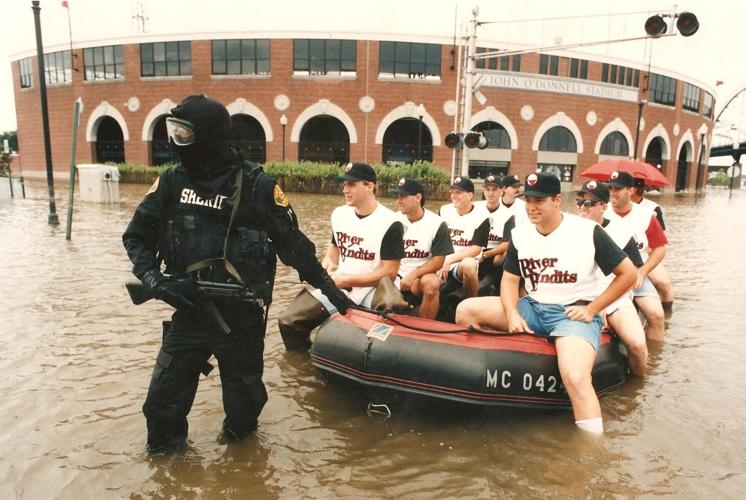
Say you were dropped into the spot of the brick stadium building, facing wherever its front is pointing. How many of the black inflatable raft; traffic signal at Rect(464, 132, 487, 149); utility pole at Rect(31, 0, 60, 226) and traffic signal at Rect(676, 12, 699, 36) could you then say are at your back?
0

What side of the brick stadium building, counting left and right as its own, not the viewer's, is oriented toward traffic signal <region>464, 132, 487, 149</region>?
front

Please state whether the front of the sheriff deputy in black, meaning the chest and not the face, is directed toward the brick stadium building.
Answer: no

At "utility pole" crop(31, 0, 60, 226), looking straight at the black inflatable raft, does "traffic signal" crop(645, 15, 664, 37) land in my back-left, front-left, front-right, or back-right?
front-left

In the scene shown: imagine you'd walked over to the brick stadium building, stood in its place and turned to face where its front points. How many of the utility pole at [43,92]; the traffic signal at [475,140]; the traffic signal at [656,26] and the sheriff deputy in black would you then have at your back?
0

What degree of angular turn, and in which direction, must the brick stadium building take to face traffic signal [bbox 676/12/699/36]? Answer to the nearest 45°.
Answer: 0° — it already faces it

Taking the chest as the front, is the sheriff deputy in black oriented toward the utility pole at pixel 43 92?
no

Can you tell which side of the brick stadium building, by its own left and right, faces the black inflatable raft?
front

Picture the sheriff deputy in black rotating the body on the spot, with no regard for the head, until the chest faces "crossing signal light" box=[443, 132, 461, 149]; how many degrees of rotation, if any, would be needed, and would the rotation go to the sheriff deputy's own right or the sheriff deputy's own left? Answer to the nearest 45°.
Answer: approximately 180°

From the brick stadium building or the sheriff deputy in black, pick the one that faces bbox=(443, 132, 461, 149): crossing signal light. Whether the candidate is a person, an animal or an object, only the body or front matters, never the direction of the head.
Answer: the brick stadium building

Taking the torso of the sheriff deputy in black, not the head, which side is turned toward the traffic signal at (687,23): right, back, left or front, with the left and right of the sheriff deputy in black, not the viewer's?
back

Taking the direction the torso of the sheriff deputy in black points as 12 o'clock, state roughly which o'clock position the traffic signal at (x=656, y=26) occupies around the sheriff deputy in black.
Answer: The traffic signal is roughly at 6 o'clock from the sheriff deputy in black.

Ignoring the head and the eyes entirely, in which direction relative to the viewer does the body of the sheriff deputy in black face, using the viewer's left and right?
facing the viewer and to the left of the viewer

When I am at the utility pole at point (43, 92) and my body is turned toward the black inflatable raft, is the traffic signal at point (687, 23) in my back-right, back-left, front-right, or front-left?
front-left

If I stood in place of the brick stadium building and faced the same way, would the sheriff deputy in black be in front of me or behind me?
in front

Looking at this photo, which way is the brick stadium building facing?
toward the camera

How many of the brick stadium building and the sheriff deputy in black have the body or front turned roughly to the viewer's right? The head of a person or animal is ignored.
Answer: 0
